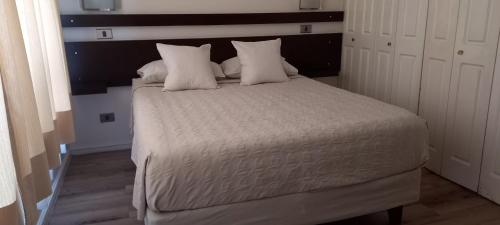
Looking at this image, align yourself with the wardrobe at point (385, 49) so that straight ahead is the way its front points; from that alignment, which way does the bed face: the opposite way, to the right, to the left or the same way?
to the left

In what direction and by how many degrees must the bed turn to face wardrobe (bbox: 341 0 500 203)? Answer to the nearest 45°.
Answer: approximately 90° to its left

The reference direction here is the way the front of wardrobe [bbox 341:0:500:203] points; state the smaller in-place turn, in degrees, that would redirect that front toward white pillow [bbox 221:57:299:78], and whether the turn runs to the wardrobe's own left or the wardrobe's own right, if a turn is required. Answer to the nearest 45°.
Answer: approximately 45° to the wardrobe's own right

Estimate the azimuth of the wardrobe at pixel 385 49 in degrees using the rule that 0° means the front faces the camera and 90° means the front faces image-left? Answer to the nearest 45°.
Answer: approximately 45°

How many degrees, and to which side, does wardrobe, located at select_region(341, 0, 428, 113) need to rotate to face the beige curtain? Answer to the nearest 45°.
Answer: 0° — it already faces it

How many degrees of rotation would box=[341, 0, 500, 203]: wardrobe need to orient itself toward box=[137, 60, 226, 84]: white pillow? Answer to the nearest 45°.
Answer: approximately 45° to its right

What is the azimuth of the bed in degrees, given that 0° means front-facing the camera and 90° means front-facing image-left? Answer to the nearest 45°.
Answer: approximately 315°
